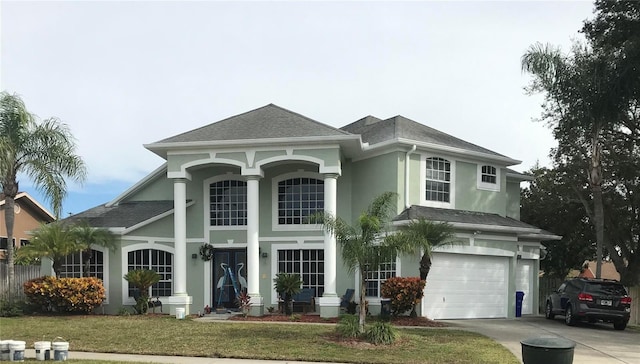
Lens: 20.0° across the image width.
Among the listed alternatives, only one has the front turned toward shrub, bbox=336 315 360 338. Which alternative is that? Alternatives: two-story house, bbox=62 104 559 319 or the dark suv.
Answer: the two-story house

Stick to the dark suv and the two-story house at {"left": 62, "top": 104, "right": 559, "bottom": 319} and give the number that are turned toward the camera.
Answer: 1

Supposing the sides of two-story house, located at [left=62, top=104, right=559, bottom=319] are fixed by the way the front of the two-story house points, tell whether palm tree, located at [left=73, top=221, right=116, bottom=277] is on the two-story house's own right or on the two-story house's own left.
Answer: on the two-story house's own right

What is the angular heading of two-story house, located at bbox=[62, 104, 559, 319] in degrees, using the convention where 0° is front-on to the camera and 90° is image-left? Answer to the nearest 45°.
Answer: approximately 0°
